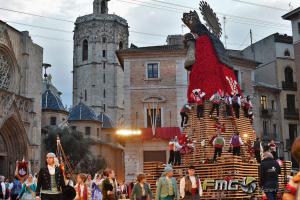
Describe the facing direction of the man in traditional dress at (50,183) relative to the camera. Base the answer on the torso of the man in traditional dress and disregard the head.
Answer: toward the camera

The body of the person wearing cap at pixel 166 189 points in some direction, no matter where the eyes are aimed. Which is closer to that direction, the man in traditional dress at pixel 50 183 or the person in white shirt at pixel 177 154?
the man in traditional dress

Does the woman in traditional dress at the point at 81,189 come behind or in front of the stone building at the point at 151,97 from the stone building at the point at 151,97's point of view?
in front

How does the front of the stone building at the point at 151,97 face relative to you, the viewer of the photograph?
facing the viewer

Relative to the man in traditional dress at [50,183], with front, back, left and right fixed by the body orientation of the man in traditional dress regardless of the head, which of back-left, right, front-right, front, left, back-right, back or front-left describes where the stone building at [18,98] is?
back

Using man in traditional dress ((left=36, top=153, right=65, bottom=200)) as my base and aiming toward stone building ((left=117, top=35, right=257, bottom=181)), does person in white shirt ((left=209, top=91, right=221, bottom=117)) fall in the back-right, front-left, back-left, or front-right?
front-right

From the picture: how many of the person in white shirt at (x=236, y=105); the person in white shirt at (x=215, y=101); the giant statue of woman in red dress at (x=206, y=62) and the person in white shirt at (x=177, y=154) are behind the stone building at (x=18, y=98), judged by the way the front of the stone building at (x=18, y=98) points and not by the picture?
0

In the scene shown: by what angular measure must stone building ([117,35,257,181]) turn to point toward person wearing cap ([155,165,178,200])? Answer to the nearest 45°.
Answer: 0° — it already faces them

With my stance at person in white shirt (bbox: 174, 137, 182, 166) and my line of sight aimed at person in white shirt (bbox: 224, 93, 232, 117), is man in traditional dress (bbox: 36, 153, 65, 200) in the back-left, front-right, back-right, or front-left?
back-right

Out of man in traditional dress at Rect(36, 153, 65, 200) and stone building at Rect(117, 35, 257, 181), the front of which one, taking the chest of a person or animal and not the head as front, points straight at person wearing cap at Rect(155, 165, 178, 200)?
the stone building

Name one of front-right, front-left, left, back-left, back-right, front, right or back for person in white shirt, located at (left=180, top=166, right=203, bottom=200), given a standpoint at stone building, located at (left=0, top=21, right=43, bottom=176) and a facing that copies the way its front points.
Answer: front-right

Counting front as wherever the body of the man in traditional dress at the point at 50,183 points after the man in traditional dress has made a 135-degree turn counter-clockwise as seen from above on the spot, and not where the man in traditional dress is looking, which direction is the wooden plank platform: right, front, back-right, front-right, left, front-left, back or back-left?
front

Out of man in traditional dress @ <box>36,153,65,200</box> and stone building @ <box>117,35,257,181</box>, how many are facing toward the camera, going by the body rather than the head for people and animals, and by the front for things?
2

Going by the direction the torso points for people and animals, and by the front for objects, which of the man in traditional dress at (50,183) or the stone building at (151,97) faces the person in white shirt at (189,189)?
the stone building
